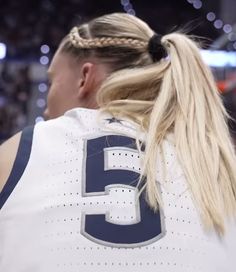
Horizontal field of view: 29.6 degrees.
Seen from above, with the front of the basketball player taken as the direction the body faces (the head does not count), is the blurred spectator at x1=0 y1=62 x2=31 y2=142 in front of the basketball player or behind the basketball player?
in front

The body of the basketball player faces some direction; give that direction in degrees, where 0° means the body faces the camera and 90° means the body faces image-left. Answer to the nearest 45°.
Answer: approximately 180°

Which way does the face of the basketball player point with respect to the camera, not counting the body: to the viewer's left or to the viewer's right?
to the viewer's left
